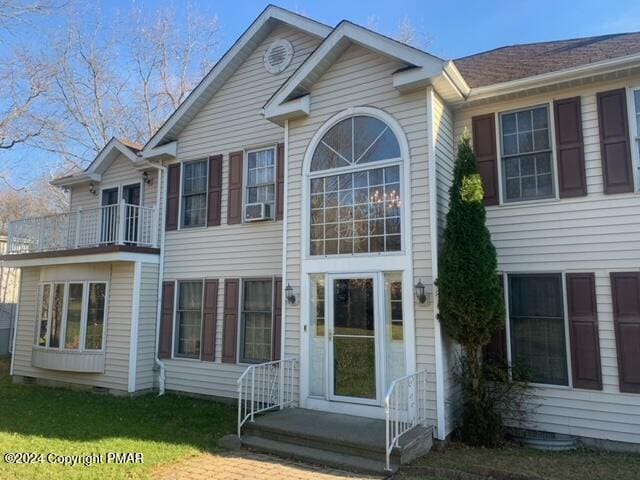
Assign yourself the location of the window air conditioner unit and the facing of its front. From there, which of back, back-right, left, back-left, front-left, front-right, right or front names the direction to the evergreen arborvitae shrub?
left

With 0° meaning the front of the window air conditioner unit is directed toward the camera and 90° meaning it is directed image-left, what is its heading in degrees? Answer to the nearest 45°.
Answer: approximately 45°

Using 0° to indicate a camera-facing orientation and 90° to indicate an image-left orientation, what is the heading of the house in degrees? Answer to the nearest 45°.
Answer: approximately 45°
